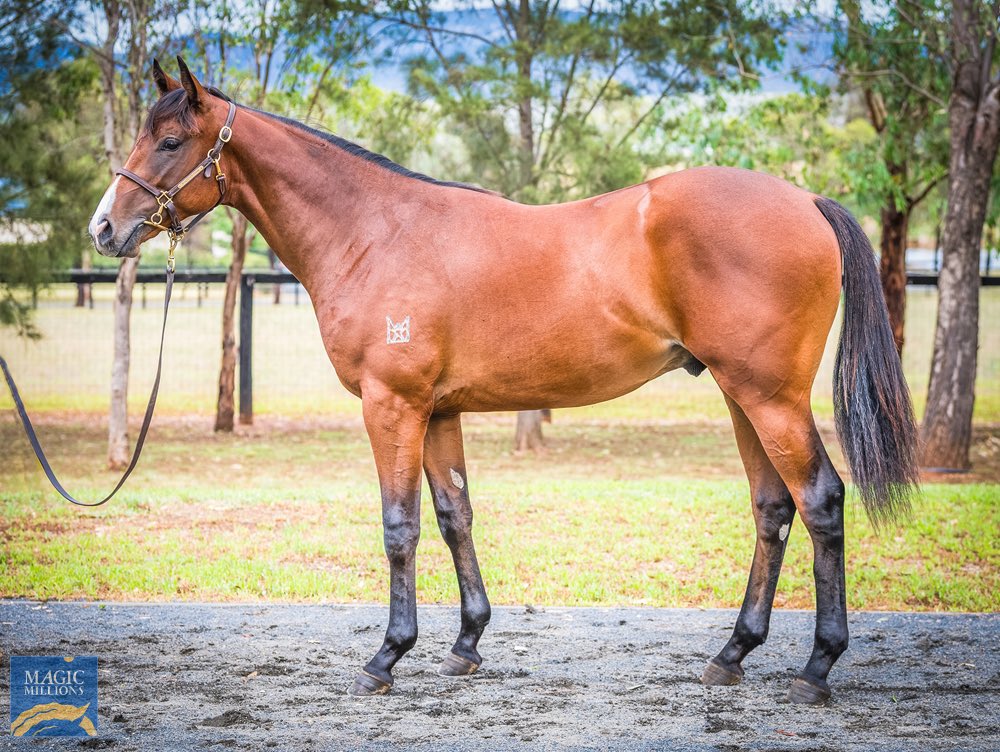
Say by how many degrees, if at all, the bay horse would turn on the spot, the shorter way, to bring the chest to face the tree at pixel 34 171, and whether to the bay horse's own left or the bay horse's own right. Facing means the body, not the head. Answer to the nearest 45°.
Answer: approximately 45° to the bay horse's own right

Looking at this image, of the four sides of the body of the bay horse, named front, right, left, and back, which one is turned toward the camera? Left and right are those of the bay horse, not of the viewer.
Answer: left

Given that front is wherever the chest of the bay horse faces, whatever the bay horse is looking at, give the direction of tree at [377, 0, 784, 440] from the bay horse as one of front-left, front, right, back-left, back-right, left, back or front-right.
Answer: right

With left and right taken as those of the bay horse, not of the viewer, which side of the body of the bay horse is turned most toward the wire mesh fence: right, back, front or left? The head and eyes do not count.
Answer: right

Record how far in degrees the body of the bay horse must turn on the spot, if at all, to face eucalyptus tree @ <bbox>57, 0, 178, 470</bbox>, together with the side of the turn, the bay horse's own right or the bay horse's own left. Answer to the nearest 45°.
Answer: approximately 45° to the bay horse's own right

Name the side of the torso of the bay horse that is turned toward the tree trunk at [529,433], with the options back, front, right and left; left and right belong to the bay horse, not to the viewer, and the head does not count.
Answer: right

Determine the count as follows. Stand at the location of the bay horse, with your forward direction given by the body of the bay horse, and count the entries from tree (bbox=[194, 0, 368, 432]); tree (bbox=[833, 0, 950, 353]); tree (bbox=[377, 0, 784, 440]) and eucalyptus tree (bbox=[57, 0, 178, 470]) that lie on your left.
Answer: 0
